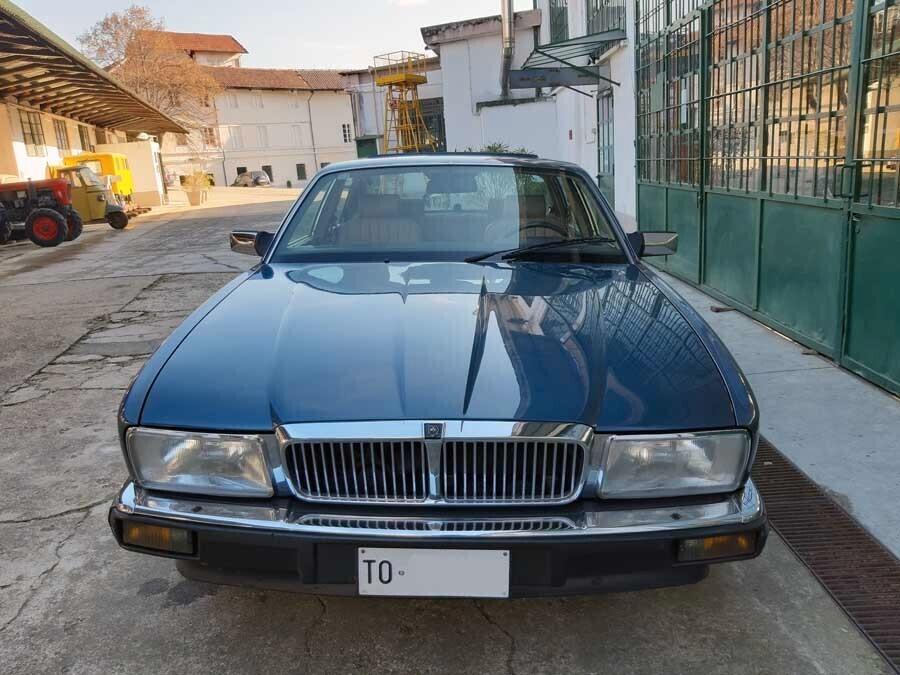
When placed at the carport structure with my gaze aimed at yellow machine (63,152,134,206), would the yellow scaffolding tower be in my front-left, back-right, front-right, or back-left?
front-right

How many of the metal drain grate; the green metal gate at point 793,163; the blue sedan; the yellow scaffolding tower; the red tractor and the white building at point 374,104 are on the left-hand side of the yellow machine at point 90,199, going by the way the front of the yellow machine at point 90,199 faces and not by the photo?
2

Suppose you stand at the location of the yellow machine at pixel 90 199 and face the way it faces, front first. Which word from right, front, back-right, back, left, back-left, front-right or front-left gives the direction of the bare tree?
back-left

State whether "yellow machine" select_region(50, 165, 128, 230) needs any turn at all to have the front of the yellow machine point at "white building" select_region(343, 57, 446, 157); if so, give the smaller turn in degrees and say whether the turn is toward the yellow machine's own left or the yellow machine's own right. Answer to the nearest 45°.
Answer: approximately 90° to the yellow machine's own left

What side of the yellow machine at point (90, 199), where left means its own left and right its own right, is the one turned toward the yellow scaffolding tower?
left

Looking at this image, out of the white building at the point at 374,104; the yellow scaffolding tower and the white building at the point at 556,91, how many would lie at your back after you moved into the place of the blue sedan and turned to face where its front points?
3

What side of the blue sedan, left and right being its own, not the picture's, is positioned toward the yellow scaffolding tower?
back

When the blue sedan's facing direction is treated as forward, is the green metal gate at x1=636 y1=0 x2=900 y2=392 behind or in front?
behind

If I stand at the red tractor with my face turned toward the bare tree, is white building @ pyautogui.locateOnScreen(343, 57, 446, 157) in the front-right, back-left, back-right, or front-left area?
front-right

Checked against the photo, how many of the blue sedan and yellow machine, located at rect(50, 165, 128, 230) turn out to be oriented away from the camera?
0

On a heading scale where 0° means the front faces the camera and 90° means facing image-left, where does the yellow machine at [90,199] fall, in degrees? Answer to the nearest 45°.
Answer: approximately 315°

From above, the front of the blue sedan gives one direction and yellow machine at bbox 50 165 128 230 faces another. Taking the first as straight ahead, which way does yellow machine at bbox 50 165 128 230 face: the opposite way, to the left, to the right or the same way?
to the left

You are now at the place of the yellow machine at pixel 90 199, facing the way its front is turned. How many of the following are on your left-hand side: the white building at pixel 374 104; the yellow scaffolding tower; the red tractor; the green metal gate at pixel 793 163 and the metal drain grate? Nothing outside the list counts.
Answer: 2

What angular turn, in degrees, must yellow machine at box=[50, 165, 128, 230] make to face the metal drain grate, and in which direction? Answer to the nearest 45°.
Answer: approximately 45° to its right

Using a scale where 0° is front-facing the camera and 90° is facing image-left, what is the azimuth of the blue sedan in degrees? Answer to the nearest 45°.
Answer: approximately 0°

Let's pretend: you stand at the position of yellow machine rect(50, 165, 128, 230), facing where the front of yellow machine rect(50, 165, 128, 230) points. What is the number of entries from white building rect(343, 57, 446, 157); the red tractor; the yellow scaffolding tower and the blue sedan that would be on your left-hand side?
2
